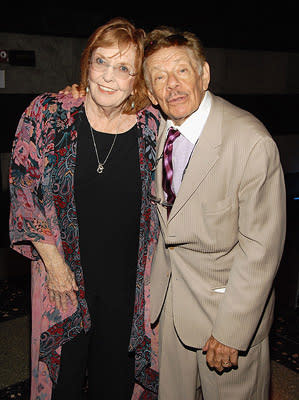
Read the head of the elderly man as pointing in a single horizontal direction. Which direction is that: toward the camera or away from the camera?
toward the camera

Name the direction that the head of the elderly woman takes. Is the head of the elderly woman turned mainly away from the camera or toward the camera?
toward the camera

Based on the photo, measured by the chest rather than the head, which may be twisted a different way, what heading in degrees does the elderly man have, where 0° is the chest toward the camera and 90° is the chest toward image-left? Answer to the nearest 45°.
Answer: approximately 45°
